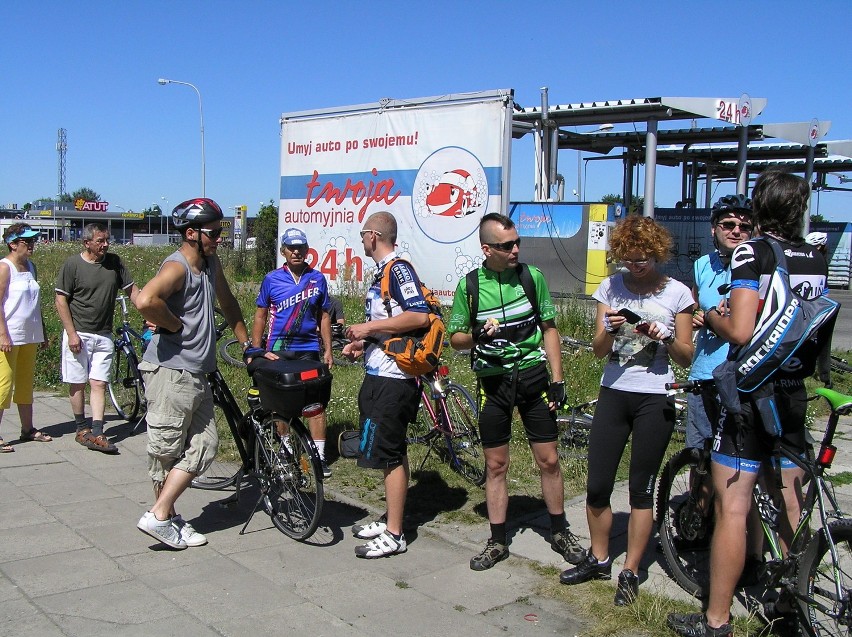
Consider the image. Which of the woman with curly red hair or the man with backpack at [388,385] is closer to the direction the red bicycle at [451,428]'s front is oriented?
the woman with curly red hair

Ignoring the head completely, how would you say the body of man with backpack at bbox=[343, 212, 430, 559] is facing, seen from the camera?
to the viewer's left

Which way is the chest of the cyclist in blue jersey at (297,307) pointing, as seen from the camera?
toward the camera

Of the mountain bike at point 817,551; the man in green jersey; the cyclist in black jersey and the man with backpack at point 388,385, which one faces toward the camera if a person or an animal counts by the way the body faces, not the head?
the man in green jersey

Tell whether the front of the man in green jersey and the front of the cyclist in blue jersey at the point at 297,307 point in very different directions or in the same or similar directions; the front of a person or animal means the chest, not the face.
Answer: same or similar directions

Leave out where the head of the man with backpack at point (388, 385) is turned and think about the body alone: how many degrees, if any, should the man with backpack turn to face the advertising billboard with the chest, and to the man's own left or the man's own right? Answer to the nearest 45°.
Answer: approximately 90° to the man's own right

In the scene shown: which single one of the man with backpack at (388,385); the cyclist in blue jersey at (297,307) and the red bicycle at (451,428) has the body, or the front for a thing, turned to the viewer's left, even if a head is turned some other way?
the man with backpack

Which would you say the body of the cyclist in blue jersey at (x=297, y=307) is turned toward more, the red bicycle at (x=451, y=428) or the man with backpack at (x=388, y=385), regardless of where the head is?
the man with backpack

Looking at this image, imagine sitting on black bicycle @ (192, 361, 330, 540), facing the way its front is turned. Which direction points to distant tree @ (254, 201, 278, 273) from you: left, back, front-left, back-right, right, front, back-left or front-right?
front-right

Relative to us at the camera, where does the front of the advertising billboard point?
facing the viewer and to the left of the viewer

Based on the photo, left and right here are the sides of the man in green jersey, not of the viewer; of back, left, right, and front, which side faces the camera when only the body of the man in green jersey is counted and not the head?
front
